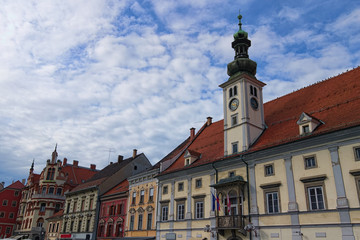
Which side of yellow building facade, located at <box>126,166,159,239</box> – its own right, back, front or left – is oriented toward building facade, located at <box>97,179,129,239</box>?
right

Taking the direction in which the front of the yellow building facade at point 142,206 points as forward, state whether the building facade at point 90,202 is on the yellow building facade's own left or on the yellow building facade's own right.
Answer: on the yellow building facade's own right

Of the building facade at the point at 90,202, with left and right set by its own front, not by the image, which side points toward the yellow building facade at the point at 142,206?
left

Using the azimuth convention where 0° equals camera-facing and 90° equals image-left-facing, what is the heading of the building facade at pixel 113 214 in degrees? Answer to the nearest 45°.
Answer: approximately 45°

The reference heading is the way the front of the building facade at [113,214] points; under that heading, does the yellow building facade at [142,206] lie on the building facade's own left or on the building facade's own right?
on the building facade's own left

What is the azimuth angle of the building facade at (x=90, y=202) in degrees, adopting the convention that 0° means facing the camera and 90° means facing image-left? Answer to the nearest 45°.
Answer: approximately 45°
